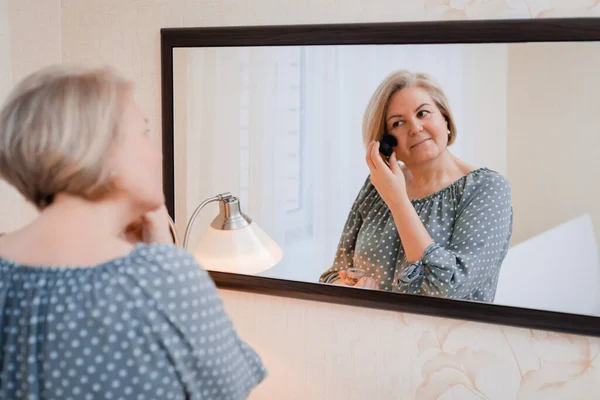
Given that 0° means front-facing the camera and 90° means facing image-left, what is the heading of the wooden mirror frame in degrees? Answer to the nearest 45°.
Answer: approximately 45°

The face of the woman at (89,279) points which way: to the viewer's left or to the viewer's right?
to the viewer's right

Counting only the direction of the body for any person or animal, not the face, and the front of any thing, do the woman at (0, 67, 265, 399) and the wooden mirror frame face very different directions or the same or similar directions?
very different directions

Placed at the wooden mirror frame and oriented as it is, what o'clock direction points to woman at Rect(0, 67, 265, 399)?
The woman is roughly at 1 o'clock from the wooden mirror frame.

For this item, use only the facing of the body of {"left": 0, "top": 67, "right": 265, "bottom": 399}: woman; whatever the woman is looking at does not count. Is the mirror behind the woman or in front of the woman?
in front

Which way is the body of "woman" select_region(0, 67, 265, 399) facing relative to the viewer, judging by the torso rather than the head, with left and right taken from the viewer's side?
facing away from the viewer and to the right of the viewer

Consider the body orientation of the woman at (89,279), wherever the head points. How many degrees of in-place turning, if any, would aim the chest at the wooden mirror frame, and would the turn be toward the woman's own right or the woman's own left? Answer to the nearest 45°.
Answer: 0° — they already face it
